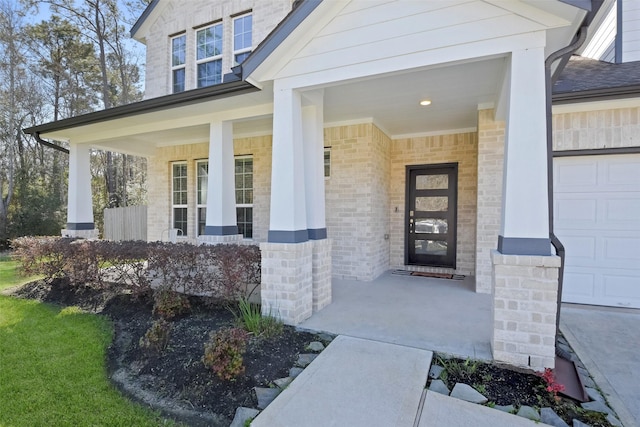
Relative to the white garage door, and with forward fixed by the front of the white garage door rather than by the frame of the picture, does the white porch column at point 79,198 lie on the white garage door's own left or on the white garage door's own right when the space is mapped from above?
on the white garage door's own right

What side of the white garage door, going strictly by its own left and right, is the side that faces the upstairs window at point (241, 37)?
right

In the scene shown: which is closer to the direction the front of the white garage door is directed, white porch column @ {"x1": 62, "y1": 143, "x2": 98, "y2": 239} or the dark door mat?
the white porch column

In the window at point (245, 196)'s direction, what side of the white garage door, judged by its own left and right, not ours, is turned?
right

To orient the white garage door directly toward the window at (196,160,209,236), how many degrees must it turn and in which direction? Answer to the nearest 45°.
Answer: approximately 90° to its right

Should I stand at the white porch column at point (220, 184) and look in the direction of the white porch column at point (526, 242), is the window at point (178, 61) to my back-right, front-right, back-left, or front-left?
back-left

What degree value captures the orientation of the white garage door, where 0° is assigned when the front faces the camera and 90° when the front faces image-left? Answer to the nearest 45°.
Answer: approximately 0°

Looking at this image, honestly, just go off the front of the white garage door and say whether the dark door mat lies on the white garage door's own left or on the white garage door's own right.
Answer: on the white garage door's own right
